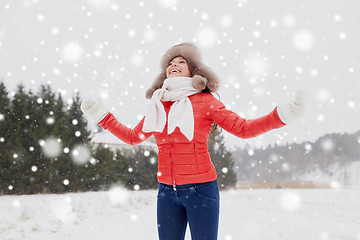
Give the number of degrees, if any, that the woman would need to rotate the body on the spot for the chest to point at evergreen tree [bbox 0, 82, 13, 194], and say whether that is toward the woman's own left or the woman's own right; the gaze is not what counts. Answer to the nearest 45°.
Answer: approximately 90° to the woman's own right

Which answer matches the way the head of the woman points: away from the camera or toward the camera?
toward the camera

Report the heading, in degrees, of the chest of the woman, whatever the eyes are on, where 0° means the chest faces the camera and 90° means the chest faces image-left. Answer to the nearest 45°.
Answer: approximately 45°

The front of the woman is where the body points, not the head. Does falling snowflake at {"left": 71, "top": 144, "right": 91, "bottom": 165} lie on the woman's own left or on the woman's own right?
on the woman's own right
